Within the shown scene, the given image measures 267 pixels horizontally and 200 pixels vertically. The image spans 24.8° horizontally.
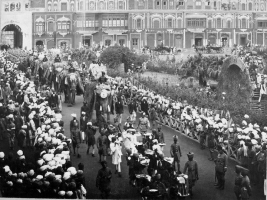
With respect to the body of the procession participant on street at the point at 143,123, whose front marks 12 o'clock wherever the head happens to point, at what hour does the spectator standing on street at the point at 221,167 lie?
the spectator standing on street at the point at 221,167 is roughly at 10 o'clock from the procession participant on street at the point at 143,123.

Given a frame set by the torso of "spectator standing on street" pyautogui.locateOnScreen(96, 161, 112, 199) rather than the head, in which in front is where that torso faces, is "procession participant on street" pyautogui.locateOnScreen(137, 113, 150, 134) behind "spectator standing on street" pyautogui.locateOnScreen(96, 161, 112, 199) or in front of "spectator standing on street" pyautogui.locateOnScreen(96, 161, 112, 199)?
behind

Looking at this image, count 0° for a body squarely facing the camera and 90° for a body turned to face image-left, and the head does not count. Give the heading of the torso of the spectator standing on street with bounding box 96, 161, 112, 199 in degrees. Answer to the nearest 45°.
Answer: approximately 0°

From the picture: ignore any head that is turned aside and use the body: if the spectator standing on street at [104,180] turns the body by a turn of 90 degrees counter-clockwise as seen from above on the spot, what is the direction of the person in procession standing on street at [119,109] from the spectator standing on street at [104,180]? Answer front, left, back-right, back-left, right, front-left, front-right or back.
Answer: left

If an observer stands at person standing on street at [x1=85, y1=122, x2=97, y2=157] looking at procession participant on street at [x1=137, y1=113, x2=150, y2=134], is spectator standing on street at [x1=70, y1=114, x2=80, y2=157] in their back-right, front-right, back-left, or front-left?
back-left

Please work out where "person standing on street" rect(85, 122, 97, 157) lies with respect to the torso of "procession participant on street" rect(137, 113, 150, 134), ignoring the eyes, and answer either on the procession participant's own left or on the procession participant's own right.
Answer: on the procession participant's own right

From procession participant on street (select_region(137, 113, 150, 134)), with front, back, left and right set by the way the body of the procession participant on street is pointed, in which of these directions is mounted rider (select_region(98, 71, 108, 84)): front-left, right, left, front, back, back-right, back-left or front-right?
back-right

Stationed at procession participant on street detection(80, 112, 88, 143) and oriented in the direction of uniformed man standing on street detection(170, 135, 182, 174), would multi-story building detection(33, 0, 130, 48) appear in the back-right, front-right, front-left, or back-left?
back-left
